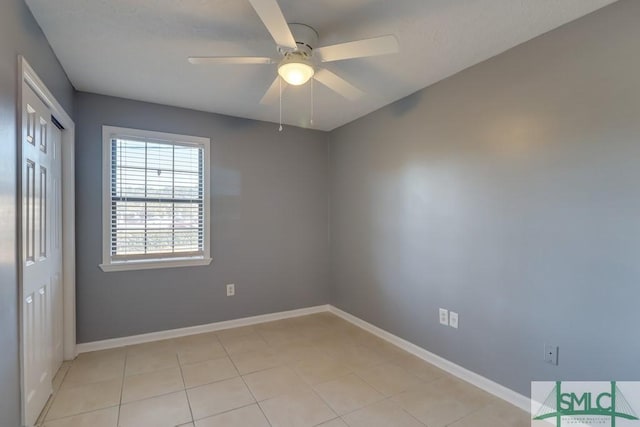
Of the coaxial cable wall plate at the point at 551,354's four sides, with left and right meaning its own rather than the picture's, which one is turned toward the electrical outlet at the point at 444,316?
right

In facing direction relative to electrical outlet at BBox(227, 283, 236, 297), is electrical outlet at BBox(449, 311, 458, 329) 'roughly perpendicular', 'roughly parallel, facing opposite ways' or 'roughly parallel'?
roughly perpendicular

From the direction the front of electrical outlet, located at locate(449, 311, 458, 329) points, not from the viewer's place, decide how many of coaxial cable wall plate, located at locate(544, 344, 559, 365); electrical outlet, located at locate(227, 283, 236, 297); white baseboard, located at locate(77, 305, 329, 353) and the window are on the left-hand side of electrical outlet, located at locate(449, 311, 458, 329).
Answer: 1

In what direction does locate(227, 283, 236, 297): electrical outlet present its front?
toward the camera

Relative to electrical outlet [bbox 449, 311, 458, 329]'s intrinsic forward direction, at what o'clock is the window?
The window is roughly at 1 o'clock from the electrical outlet.

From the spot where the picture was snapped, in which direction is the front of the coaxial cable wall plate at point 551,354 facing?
facing the viewer and to the left of the viewer

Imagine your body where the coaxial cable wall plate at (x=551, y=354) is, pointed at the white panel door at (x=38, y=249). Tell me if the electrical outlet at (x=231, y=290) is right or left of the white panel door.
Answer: right

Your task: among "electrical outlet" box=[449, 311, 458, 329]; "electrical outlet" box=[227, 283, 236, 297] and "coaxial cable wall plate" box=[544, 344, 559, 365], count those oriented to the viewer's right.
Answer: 0

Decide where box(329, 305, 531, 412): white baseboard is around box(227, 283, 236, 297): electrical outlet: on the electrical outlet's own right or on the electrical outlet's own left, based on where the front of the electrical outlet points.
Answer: on the electrical outlet's own left

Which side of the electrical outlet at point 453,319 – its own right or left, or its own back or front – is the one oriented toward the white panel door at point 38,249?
front

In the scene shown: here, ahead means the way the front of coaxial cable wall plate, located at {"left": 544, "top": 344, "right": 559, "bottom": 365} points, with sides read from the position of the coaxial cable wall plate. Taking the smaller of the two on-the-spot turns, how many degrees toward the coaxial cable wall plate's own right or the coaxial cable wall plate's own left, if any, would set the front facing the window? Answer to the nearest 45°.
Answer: approximately 45° to the coaxial cable wall plate's own right

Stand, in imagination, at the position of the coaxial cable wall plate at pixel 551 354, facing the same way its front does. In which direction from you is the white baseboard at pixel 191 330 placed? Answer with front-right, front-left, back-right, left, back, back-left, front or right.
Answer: front-right

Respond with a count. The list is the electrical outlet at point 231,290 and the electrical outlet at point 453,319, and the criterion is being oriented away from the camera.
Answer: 0

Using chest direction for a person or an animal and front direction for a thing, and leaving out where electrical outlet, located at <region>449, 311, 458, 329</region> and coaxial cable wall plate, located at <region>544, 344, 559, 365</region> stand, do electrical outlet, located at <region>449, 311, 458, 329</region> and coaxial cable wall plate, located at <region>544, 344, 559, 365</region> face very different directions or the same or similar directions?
same or similar directions

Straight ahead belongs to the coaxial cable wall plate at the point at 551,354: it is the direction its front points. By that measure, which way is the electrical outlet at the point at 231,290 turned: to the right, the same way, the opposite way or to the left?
to the left
